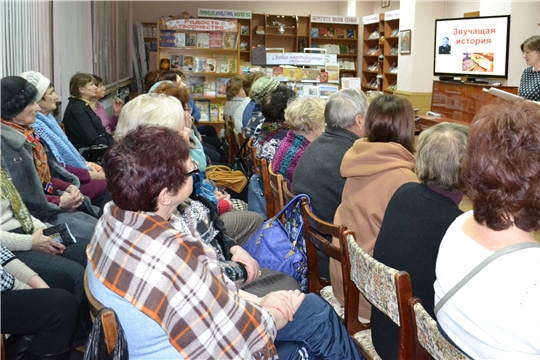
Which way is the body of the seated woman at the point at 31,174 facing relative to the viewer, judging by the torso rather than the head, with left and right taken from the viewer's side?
facing to the right of the viewer

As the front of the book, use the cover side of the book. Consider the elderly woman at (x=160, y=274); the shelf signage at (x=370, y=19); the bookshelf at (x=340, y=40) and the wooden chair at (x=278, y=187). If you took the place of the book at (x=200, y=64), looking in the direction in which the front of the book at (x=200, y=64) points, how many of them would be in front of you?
2

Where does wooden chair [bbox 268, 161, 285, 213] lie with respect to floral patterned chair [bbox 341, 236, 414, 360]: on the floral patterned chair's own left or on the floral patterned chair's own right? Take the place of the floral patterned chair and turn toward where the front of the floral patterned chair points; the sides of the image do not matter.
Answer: on the floral patterned chair's own left

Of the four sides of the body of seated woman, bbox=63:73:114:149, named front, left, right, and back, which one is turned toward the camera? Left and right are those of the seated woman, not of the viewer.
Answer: right

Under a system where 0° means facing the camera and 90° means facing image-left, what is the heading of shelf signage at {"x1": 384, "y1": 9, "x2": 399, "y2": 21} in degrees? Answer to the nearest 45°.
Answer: approximately 45°

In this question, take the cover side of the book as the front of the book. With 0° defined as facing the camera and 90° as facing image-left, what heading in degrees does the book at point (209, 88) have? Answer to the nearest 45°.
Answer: approximately 0°

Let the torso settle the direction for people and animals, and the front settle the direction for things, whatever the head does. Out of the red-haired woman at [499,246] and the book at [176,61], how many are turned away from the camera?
1
